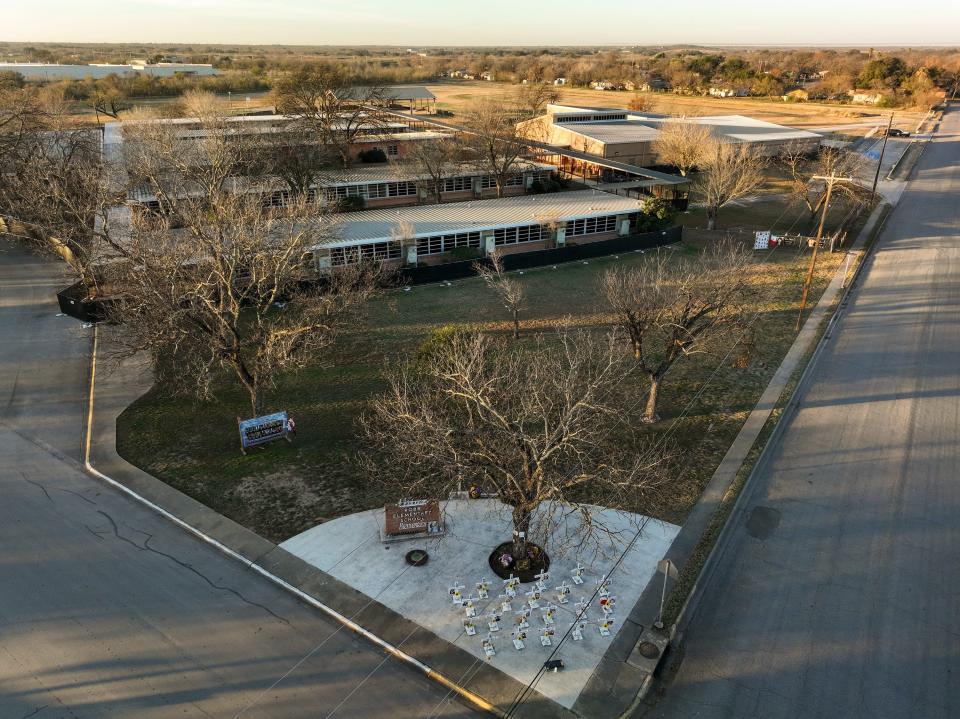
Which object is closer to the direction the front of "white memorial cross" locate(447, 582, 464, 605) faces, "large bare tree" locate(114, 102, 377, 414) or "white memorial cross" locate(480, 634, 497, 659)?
the white memorial cross

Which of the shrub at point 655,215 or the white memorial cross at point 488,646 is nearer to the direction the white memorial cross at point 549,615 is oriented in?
the white memorial cross

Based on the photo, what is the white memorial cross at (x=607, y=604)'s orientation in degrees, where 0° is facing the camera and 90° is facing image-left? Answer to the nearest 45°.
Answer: approximately 0°

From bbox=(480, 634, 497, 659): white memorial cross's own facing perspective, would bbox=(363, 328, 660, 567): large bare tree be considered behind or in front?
behind

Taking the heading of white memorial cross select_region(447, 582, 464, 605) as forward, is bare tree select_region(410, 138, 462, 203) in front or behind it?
behind

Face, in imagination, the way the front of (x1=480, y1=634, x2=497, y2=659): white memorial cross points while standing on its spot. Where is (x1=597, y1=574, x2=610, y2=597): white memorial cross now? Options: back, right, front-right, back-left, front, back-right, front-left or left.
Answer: back-left

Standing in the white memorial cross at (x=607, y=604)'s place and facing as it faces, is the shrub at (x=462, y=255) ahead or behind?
behind
